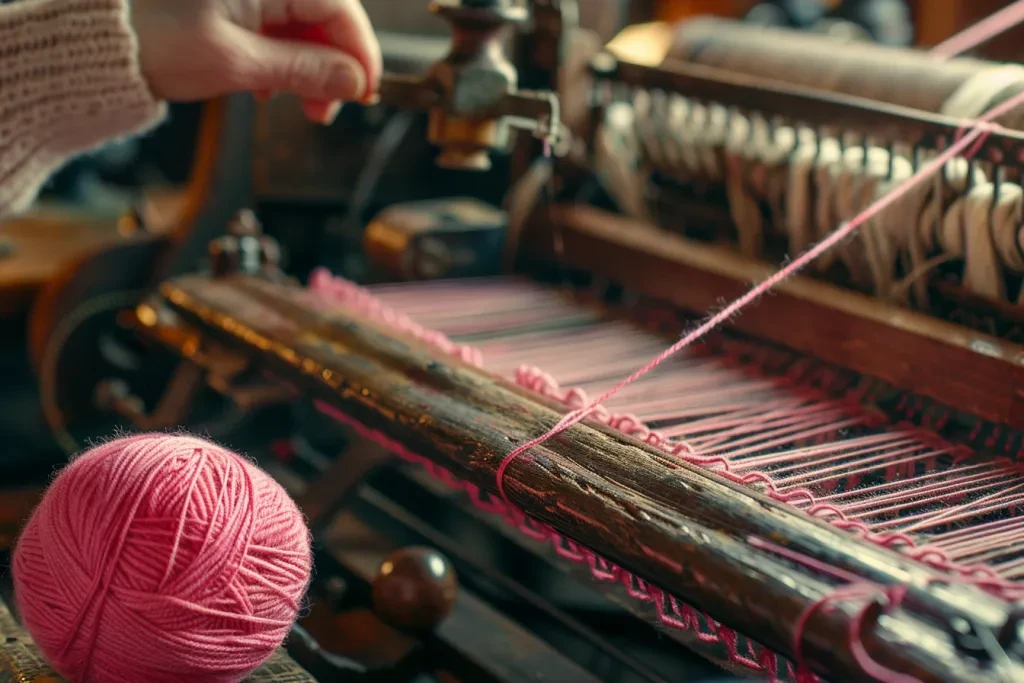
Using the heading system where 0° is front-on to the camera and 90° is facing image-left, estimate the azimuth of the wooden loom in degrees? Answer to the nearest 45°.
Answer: approximately 45°
